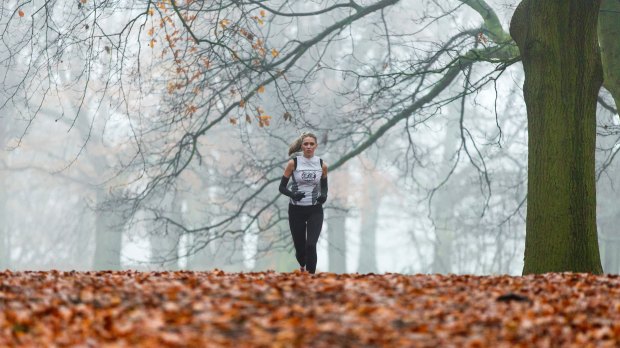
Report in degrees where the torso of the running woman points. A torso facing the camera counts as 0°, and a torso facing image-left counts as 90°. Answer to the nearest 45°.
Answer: approximately 0°

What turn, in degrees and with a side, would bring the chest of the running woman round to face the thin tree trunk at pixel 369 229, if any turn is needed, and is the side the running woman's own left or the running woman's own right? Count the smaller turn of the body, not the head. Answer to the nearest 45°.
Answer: approximately 180°

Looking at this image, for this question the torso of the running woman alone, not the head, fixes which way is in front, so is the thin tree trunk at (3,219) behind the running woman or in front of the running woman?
behind

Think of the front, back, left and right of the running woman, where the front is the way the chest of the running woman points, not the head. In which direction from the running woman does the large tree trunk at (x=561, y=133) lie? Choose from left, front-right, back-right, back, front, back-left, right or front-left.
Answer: left

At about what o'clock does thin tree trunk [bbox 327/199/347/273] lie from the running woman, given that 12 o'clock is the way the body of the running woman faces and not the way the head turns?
The thin tree trunk is roughly at 6 o'clock from the running woman.
